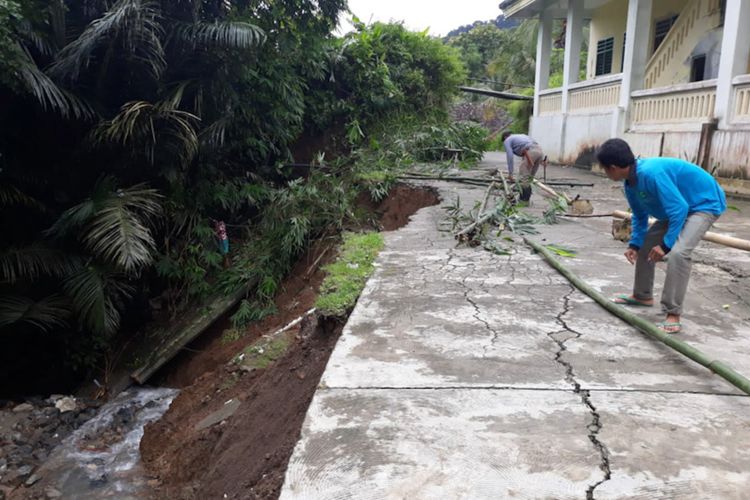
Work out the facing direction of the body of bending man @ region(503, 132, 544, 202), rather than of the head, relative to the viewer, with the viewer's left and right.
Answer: facing to the left of the viewer

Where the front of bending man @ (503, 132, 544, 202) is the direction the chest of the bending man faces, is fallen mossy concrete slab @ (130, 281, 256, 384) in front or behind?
in front

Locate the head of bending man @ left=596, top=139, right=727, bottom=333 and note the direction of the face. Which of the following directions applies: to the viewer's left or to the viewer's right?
to the viewer's left

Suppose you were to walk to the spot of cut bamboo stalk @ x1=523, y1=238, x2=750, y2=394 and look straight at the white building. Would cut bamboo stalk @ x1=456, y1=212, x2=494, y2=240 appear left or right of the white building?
left

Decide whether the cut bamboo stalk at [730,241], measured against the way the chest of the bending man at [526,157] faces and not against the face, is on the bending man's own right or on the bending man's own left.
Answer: on the bending man's own left

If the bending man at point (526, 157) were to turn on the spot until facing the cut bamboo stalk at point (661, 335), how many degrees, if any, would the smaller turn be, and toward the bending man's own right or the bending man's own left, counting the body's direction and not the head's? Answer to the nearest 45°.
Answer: approximately 90° to the bending man's own left

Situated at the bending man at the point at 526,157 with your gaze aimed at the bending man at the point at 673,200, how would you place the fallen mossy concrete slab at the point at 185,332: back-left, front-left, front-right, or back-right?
front-right

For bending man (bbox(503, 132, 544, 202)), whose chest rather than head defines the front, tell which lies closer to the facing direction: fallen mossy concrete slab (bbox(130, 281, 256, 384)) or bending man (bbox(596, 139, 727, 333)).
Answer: the fallen mossy concrete slab

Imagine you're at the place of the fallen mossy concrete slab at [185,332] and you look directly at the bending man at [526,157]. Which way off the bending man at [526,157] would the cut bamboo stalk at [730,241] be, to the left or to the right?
right

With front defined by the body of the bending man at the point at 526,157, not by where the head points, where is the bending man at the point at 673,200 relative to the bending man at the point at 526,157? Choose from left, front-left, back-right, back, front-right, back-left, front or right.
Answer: left

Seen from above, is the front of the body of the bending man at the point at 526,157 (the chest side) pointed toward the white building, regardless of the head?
no
